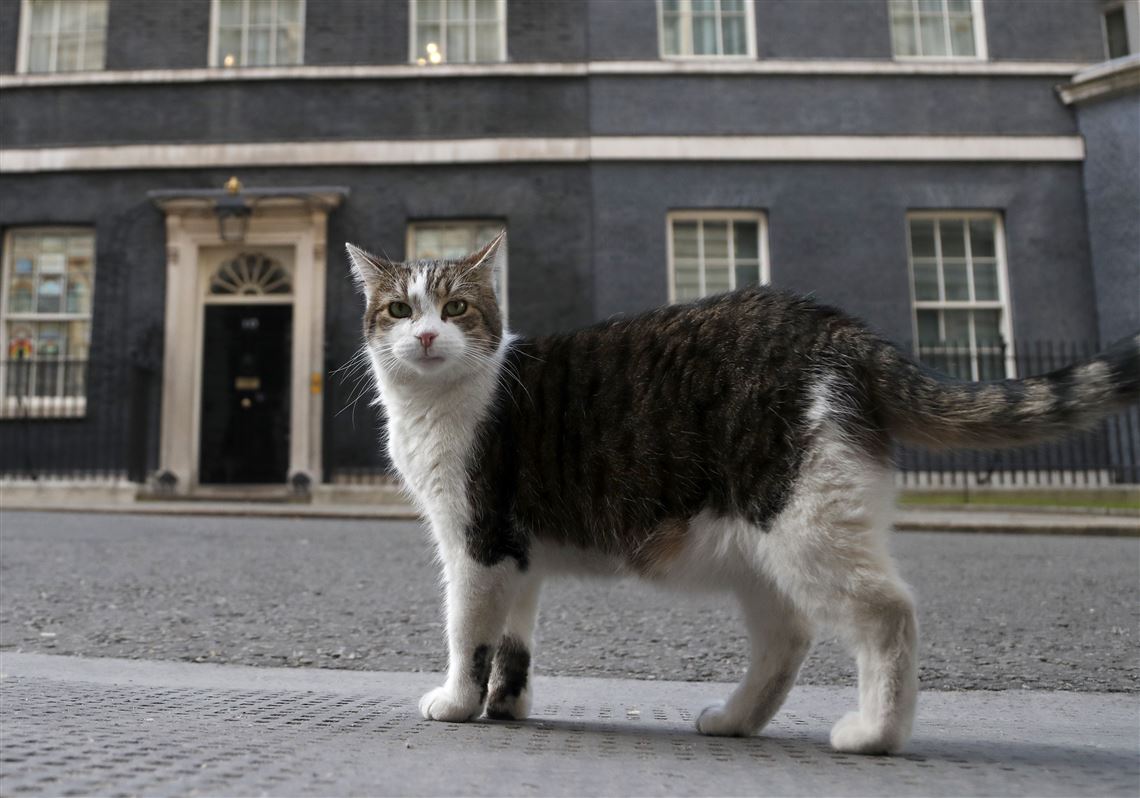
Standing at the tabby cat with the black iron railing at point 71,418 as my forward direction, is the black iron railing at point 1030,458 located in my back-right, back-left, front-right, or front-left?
front-right

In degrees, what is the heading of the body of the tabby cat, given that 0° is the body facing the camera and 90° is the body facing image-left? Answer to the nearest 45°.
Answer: approximately 90°

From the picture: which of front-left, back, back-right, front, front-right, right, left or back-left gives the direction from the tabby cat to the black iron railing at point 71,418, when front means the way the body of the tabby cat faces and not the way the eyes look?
front-right

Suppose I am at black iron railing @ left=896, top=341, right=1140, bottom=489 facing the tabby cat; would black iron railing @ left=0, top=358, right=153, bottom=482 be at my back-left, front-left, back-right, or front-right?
front-right

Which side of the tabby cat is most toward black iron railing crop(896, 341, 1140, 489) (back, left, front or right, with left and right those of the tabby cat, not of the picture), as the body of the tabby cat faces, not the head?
right
